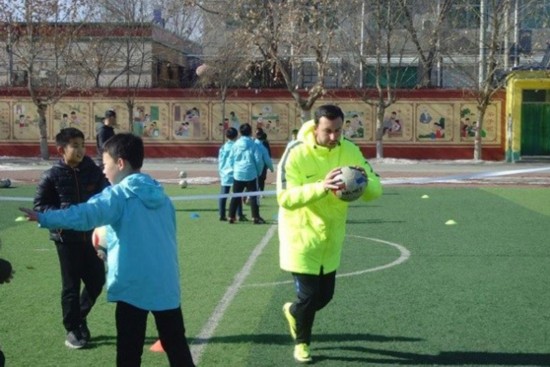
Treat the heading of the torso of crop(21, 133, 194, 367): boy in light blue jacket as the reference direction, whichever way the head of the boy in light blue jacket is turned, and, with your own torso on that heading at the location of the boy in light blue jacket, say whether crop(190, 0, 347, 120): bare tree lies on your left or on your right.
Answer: on your right

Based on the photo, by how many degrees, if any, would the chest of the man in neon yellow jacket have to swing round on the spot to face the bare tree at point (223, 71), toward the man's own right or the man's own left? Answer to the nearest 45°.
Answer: approximately 135° to the man's own left

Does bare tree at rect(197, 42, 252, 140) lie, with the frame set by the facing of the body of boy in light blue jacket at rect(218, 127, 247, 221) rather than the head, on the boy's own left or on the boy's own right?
on the boy's own left

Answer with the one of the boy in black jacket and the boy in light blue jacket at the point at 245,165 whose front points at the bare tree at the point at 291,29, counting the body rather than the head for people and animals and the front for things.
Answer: the boy in light blue jacket

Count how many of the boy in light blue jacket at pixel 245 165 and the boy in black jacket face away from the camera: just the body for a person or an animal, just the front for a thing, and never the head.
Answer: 1

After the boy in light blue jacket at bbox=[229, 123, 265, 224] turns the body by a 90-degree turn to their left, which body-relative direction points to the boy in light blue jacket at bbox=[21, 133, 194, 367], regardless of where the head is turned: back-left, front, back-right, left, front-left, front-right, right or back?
left

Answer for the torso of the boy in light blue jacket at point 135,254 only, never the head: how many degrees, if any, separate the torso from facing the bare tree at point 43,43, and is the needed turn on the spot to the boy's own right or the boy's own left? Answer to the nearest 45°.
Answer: approximately 45° to the boy's own right

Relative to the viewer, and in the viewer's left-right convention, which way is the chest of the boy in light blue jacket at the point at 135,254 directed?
facing away from the viewer and to the left of the viewer

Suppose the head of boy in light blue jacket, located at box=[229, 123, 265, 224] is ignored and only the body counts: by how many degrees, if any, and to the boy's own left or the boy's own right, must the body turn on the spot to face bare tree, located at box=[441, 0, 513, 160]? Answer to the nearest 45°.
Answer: approximately 45° to the boy's own right

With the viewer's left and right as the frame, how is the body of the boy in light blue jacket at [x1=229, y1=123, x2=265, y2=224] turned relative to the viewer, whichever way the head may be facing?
facing away from the viewer

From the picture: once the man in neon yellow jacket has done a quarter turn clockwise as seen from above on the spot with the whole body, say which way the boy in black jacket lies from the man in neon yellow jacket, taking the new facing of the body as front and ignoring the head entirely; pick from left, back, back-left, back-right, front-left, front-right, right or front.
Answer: front-right

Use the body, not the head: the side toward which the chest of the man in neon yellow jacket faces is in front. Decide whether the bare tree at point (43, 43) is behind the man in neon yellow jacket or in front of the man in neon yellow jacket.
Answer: behind
